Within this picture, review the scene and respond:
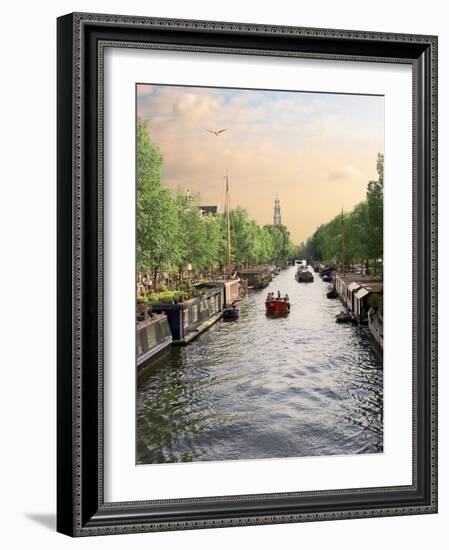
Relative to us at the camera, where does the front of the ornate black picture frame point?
facing the viewer and to the right of the viewer
